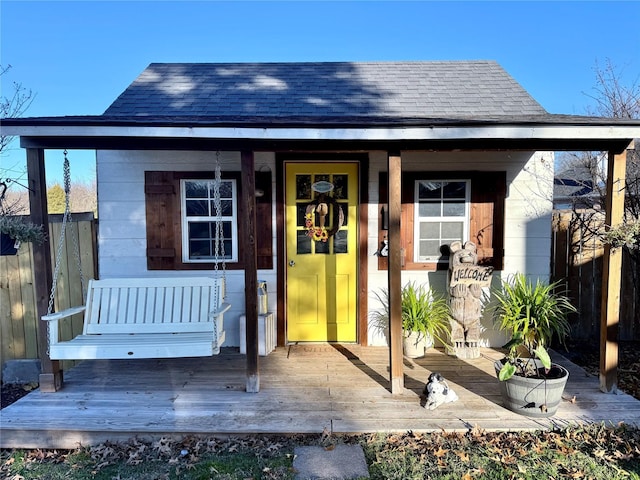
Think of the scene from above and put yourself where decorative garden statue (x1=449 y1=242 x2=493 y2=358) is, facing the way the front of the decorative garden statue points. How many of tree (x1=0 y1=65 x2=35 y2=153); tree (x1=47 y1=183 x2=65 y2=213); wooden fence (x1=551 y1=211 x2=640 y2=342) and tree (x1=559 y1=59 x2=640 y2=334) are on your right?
2

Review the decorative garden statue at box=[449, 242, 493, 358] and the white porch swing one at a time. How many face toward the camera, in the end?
2

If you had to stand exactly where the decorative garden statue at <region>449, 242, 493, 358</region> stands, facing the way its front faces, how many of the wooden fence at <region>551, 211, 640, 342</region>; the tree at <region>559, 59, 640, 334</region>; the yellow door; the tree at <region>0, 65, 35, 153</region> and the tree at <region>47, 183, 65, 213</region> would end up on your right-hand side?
3

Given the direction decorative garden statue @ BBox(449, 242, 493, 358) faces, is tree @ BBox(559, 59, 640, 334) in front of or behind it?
behind

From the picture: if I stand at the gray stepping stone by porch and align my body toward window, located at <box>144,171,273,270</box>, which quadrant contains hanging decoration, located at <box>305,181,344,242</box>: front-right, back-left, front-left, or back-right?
front-right

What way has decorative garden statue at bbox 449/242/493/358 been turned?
toward the camera

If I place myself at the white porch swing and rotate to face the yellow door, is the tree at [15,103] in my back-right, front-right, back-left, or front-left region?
back-left

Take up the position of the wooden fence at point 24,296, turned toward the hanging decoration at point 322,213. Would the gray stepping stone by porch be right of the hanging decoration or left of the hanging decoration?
right

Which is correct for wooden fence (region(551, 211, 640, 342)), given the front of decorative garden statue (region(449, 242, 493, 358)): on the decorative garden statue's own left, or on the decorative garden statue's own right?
on the decorative garden statue's own left

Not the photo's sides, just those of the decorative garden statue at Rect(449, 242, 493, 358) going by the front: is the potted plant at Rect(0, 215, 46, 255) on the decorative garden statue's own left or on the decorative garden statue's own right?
on the decorative garden statue's own right

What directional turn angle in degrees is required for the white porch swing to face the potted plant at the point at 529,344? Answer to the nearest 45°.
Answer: approximately 45° to its left

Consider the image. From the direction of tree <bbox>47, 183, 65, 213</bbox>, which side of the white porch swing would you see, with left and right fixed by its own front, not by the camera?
back

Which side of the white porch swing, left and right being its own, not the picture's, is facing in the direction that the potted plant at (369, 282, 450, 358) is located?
left

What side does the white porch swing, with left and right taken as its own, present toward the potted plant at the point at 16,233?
right

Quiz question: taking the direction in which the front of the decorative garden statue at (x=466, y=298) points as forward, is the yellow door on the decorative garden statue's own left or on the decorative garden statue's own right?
on the decorative garden statue's own right

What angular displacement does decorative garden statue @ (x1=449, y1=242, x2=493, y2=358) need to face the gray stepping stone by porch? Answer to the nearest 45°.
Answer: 0° — it already faces it

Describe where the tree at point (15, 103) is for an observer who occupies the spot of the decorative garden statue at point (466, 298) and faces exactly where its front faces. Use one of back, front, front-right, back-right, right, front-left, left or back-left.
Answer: right
